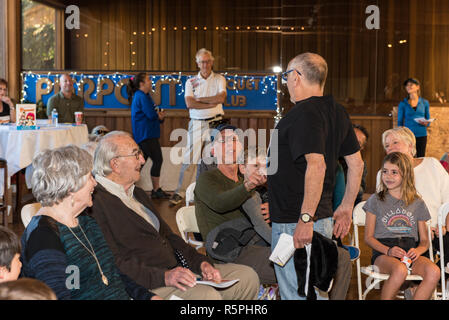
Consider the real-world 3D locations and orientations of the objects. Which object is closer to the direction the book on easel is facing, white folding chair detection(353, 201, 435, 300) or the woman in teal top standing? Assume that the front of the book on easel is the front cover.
the white folding chair

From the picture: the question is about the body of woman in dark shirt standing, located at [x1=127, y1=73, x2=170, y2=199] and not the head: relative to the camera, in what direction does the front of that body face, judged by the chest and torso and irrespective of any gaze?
to the viewer's right

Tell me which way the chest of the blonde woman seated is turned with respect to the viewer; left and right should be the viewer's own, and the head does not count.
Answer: facing the viewer and to the left of the viewer

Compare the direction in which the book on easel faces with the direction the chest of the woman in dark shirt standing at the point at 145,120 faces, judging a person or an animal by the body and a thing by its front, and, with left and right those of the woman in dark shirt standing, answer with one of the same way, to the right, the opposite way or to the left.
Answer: to the right

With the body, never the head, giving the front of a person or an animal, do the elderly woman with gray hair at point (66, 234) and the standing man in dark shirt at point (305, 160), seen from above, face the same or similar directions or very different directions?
very different directions

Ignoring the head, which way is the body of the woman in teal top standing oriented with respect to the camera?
toward the camera

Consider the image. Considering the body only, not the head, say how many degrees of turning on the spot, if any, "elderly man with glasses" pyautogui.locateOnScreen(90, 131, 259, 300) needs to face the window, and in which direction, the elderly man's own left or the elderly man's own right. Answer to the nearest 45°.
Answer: approximately 135° to the elderly man's own left

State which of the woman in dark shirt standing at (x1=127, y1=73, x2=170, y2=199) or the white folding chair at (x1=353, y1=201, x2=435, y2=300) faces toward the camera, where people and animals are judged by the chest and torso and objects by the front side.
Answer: the white folding chair

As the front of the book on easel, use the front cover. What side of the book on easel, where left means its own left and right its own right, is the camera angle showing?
front

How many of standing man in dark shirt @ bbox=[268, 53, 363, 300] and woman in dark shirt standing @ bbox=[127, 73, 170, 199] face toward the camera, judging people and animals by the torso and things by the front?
0

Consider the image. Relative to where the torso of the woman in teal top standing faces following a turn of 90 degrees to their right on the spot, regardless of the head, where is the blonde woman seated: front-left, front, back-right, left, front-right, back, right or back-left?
left

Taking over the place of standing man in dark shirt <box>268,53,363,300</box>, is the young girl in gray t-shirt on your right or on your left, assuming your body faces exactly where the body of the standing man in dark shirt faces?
on your right

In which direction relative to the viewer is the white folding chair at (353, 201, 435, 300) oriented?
toward the camera

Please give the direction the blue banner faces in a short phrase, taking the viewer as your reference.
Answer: facing the viewer

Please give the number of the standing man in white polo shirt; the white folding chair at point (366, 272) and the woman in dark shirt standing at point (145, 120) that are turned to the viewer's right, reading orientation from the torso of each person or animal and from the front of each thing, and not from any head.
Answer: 1

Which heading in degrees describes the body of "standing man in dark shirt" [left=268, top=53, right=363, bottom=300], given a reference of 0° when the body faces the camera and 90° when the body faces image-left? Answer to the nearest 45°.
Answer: approximately 135°

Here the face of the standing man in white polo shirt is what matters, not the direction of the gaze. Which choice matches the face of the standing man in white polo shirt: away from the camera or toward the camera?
toward the camera
